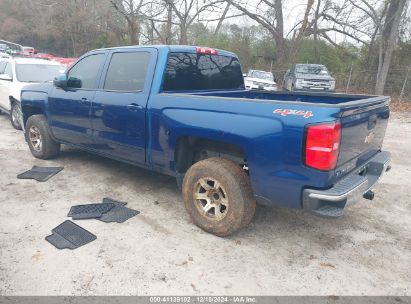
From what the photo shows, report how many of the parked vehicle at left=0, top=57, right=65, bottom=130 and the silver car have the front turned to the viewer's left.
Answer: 0

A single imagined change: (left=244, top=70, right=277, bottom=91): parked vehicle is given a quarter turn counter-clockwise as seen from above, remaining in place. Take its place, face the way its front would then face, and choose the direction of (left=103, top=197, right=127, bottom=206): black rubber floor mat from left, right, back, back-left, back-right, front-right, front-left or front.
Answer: back-right

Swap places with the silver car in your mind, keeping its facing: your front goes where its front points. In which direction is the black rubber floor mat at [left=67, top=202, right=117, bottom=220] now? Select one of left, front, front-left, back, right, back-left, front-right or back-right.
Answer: front-right

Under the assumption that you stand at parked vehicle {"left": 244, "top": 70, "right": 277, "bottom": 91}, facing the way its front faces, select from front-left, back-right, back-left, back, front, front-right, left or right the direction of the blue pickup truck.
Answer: front-right

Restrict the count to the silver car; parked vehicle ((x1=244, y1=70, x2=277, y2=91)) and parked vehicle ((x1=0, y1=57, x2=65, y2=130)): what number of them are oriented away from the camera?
0

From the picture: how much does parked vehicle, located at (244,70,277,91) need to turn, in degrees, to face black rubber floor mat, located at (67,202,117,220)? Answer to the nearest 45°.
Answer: approximately 45° to its right

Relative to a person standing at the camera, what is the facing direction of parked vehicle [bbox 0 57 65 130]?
facing the viewer and to the right of the viewer

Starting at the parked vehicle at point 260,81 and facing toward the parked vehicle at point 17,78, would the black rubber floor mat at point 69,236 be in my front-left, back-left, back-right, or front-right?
front-left

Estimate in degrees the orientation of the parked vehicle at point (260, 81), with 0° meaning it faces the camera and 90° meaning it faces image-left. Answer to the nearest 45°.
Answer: approximately 315°

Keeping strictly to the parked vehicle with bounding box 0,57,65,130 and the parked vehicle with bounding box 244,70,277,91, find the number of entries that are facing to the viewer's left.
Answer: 0

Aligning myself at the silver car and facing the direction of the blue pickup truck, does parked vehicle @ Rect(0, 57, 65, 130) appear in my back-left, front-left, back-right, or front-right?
front-right

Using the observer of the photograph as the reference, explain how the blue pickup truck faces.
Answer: facing away from the viewer and to the left of the viewer

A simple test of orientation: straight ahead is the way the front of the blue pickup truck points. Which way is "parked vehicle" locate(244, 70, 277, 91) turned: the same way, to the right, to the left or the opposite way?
the opposite way

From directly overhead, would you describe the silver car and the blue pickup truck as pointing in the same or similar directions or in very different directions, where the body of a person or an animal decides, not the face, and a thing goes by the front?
very different directions
